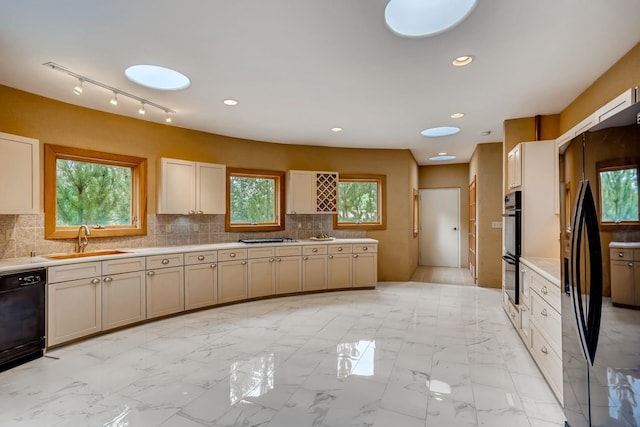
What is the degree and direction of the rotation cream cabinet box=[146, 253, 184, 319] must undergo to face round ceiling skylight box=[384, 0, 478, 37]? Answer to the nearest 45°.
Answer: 0° — it already faces it

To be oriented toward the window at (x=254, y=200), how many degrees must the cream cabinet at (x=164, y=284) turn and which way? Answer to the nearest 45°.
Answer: approximately 90° to its left

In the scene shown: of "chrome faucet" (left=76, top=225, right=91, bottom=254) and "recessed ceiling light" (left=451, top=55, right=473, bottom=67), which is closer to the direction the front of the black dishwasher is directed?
the recessed ceiling light

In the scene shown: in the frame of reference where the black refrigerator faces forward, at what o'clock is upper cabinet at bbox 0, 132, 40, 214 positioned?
The upper cabinet is roughly at 1 o'clock from the black refrigerator.

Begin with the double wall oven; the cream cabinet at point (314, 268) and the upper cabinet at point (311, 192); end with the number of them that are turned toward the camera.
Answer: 2

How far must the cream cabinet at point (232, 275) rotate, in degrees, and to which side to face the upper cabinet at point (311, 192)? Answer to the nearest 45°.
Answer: approximately 90° to its left

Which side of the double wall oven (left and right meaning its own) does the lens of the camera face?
left

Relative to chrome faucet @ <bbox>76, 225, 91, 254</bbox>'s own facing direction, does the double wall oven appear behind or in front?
in front

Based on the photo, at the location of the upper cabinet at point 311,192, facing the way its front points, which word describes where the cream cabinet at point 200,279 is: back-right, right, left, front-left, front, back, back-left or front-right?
front-right
